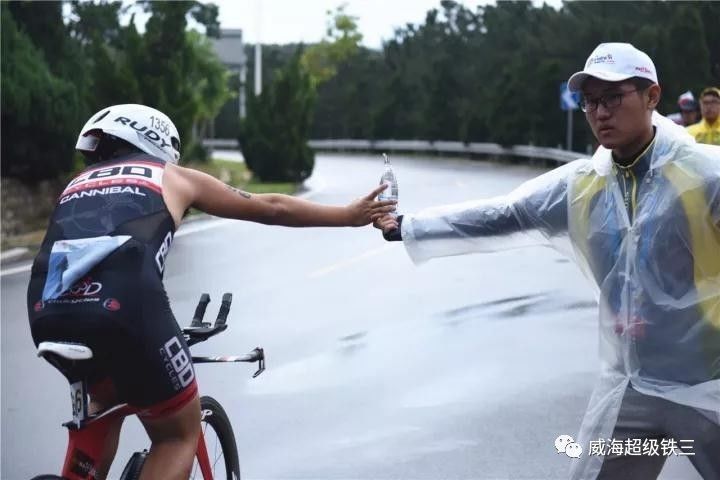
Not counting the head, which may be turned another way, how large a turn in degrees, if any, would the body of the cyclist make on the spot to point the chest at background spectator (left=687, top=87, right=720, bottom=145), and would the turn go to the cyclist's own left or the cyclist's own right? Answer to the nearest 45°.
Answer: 0° — they already face them

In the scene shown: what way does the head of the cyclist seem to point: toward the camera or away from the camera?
away from the camera

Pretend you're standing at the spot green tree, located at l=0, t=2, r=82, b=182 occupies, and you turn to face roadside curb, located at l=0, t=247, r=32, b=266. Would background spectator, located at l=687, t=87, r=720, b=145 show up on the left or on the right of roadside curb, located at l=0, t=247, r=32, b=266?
left

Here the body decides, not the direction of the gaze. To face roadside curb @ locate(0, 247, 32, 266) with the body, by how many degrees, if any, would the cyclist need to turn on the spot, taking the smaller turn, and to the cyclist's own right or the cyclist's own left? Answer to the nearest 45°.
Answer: approximately 45° to the cyclist's own left

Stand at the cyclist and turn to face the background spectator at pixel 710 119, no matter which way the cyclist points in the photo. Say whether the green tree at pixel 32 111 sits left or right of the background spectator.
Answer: left

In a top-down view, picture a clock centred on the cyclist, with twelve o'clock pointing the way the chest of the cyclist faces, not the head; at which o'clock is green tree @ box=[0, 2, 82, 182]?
The green tree is roughly at 10 o'clock from the cyclist.

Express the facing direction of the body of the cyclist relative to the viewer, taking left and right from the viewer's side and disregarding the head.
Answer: facing away from the viewer and to the right of the viewer
